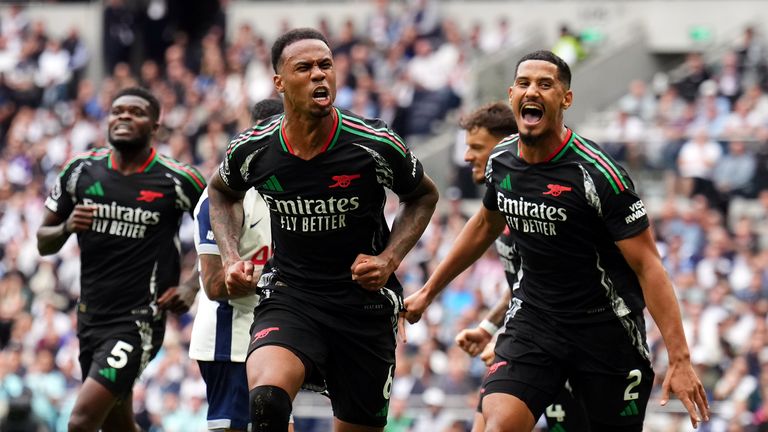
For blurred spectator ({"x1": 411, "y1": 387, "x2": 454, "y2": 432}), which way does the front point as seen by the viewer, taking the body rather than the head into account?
toward the camera

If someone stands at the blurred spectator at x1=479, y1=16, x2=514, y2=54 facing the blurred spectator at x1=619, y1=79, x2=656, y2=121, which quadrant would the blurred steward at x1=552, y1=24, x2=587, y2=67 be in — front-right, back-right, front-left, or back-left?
front-left

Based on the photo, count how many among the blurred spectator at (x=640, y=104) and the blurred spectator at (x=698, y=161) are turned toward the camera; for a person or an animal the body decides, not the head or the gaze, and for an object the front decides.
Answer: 2

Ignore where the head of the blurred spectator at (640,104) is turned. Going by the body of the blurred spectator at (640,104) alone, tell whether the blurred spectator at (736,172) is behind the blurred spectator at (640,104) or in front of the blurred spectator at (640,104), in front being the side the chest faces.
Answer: in front

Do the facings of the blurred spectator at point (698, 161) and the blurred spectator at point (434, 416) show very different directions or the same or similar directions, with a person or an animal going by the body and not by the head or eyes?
same or similar directions

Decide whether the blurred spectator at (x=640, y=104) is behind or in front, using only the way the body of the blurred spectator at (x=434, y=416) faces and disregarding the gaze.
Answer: behind

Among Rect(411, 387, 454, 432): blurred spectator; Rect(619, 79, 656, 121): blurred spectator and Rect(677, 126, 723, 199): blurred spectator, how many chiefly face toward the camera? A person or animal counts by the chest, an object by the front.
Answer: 3

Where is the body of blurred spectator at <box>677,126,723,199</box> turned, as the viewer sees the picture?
toward the camera

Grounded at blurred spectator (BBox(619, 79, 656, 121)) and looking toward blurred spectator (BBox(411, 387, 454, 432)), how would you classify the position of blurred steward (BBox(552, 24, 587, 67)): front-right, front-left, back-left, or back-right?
back-right

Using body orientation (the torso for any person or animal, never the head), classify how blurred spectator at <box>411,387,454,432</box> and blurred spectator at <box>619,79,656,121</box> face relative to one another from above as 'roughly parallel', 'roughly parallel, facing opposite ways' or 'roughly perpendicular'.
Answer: roughly parallel
